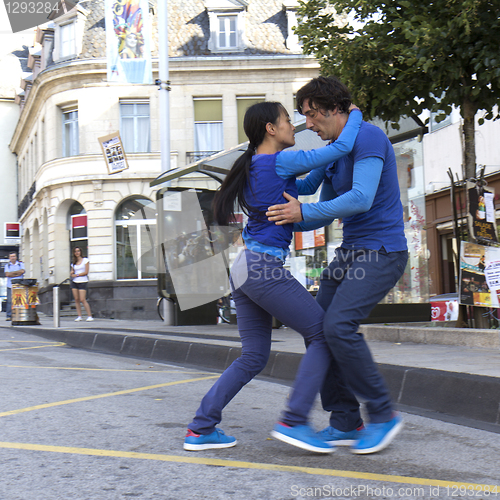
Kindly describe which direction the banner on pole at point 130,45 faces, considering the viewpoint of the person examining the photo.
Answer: facing the viewer

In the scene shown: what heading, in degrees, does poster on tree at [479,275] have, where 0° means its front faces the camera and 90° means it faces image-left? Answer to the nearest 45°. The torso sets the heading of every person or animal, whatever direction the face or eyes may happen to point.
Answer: approximately 0°

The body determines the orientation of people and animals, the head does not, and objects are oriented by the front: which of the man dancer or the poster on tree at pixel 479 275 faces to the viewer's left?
the man dancer

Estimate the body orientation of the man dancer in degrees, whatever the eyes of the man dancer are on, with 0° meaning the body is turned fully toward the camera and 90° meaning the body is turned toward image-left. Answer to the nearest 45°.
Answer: approximately 90°

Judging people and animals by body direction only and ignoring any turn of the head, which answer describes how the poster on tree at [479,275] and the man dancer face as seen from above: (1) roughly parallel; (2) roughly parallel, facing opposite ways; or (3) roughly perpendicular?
roughly perpendicular

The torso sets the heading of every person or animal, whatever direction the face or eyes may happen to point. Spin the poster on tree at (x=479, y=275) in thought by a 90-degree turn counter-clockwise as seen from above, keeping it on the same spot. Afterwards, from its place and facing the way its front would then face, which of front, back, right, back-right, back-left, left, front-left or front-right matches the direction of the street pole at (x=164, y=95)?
back-left

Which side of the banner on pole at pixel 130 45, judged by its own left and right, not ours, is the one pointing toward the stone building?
back

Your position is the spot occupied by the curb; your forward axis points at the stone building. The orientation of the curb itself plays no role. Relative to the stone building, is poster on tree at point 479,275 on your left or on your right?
right

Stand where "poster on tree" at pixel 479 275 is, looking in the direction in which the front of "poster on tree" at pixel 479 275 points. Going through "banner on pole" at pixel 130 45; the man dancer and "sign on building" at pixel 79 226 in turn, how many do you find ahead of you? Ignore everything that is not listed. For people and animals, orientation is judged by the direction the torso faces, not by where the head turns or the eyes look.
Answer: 1

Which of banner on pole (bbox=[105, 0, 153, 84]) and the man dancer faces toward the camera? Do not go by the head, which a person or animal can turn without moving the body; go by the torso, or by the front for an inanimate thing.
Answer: the banner on pole
